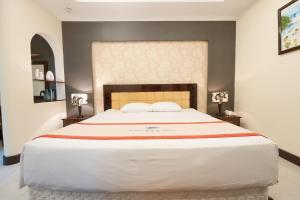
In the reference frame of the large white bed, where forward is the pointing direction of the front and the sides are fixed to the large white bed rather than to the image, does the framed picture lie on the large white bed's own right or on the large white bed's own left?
on the large white bed's own left

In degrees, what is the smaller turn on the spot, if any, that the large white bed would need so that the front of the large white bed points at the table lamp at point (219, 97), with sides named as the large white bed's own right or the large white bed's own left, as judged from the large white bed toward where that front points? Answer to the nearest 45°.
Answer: approximately 135° to the large white bed's own left

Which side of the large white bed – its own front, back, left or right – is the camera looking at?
front

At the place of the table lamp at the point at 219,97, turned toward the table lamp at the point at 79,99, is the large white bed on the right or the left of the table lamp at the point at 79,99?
left

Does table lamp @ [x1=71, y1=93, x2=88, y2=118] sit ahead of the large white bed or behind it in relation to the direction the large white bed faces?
behind
